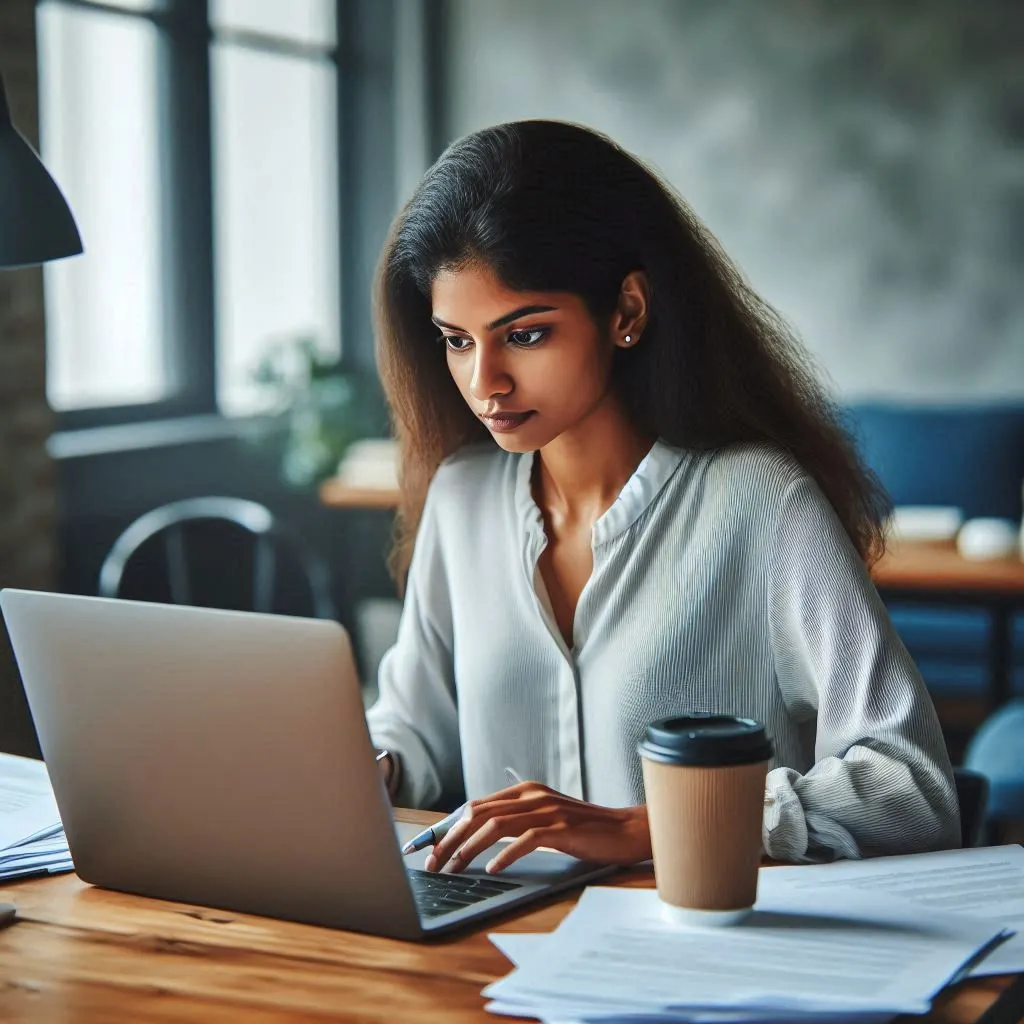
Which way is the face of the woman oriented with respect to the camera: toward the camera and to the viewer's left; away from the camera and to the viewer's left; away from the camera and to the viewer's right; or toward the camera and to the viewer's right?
toward the camera and to the viewer's left

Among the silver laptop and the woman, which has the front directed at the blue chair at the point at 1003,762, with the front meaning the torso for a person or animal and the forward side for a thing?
the silver laptop

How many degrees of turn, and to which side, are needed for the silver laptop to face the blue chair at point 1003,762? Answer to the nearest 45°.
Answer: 0° — it already faces it

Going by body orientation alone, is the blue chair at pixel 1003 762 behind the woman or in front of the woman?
behind

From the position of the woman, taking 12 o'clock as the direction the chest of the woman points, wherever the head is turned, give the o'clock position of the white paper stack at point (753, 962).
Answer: The white paper stack is roughly at 10 o'clock from the woman.

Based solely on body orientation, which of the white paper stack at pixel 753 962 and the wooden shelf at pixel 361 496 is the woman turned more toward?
the white paper stack

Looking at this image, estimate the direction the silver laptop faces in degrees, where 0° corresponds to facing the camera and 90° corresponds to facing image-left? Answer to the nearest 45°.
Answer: approximately 225°

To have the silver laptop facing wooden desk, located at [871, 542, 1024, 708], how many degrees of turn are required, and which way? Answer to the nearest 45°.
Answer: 0° — it already faces it

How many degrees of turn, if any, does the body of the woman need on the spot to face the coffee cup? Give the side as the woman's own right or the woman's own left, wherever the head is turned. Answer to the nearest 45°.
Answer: approximately 45° to the woman's own left

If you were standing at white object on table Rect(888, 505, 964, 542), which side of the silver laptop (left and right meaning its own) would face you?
front

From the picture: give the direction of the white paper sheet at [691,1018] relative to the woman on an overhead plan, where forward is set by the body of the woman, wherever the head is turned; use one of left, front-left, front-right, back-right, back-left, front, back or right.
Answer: front-left

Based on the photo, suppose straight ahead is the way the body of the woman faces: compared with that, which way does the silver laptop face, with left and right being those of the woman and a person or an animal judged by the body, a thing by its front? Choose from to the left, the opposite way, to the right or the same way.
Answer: the opposite way

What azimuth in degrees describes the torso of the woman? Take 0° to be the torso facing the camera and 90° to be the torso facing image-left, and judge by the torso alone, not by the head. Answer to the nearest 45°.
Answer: approximately 45°

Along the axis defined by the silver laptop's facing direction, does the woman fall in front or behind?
in front
